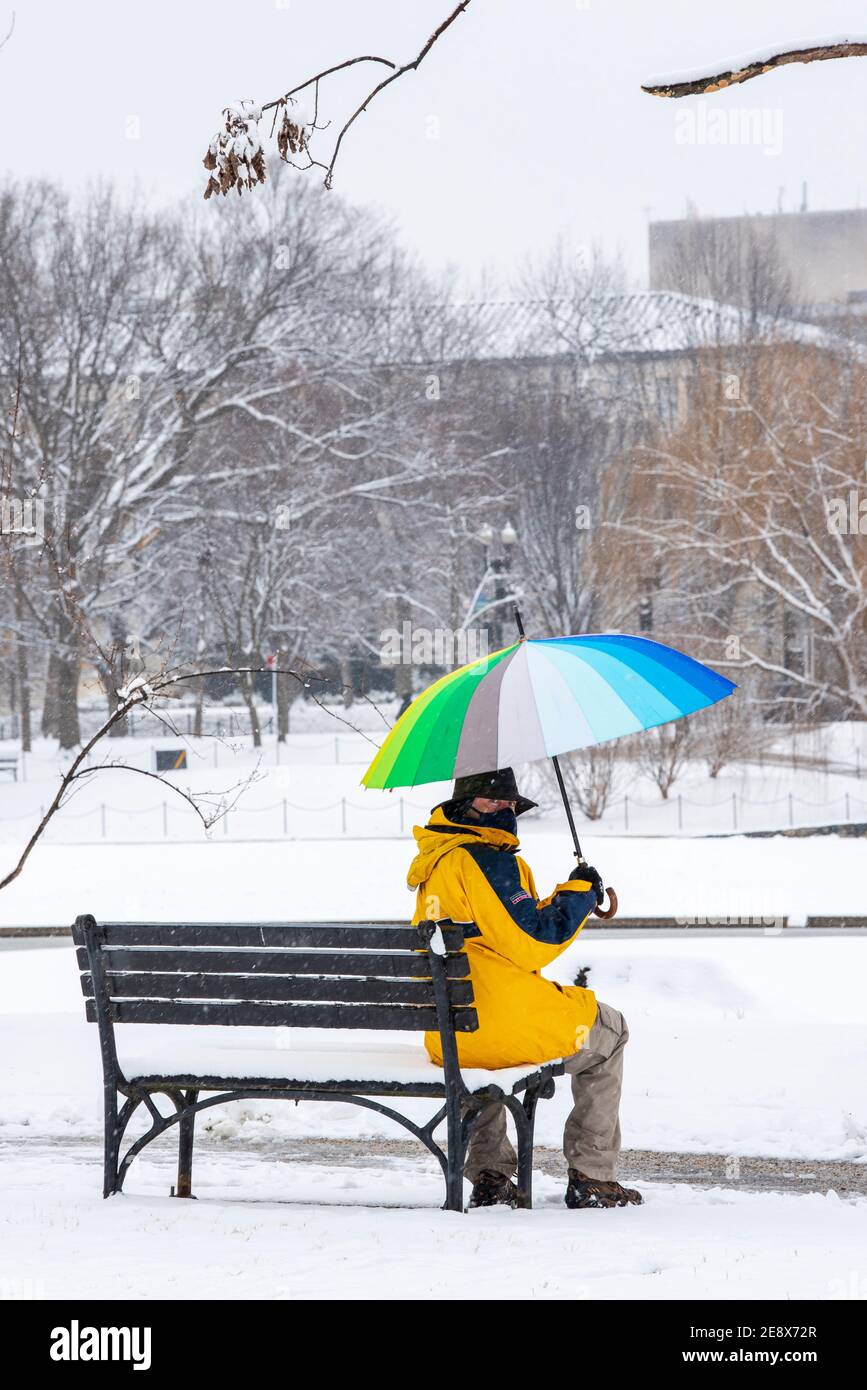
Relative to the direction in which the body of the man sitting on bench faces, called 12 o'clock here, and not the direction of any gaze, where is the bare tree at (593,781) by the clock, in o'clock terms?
The bare tree is roughly at 9 o'clock from the man sitting on bench.

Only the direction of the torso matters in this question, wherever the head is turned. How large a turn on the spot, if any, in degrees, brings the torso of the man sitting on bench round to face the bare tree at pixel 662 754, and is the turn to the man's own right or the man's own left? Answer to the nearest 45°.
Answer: approximately 90° to the man's own left

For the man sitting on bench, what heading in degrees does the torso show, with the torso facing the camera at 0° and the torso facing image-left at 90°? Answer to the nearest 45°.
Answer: approximately 270°

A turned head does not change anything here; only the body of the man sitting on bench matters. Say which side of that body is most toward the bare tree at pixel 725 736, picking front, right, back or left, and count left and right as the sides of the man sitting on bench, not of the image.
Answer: left

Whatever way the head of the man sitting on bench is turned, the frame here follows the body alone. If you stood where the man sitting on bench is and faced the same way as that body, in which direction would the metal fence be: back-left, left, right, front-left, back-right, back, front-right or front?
left
